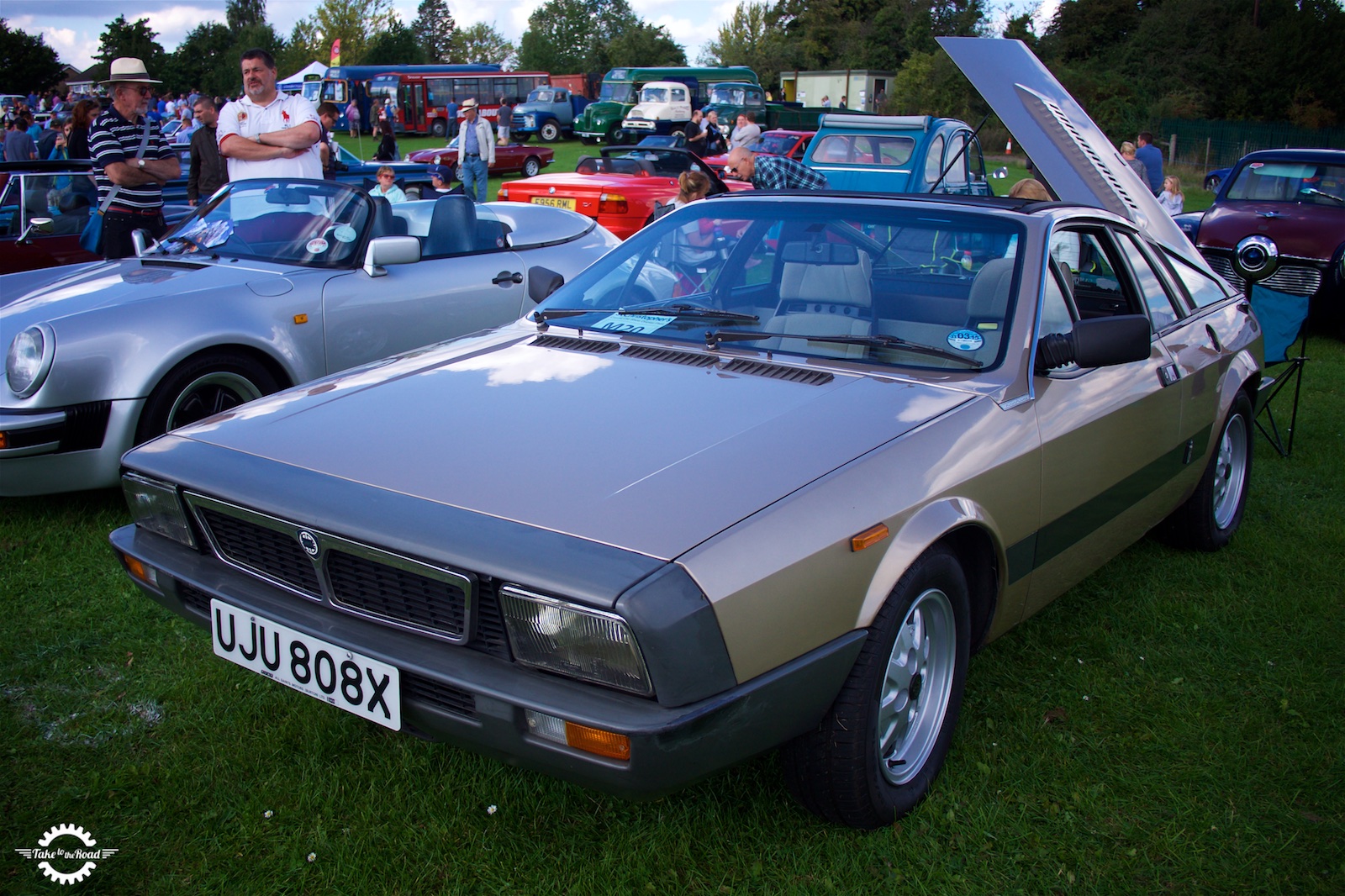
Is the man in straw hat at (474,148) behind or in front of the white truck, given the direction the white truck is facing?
in front

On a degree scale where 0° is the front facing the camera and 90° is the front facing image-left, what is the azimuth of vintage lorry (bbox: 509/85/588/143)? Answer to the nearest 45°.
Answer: approximately 45°

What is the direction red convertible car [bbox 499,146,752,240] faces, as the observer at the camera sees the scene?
facing away from the viewer and to the right of the viewer

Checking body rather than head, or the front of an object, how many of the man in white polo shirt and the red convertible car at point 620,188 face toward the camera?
1

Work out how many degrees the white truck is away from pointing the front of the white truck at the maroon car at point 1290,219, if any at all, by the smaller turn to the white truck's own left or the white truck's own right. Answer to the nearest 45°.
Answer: approximately 45° to the white truck's own left

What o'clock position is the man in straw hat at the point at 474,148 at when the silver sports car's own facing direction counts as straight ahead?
The man in straw hat is roughly at 5 o'clock from the silver sports car.

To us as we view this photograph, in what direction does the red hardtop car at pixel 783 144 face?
facing the viewer and to the left of the viewer

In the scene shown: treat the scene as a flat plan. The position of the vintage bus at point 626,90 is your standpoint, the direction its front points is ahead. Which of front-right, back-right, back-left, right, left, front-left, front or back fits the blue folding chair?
front-left

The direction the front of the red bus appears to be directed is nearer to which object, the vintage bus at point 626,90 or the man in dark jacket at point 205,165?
the man in dark jacket

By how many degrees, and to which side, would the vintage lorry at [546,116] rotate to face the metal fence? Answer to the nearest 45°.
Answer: approximately 90° to its left

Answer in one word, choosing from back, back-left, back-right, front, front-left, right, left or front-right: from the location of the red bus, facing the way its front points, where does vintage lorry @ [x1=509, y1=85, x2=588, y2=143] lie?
left

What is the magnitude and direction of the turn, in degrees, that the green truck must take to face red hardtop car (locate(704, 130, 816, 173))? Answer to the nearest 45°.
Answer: approximately 45° to its left
